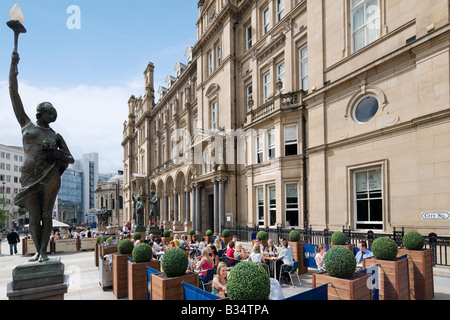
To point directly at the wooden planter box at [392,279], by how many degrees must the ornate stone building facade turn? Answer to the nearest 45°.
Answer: approximately 45° to its left

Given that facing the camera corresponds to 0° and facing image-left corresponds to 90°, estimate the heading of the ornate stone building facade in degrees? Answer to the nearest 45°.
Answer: approximately 45°

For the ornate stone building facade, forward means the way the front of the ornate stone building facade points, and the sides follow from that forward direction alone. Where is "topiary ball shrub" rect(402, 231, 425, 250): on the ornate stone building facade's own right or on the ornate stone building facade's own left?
on the ornate stone building facade's own left

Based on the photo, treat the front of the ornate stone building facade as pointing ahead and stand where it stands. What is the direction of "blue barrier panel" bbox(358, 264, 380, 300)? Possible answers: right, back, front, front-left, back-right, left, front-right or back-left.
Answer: front-left
